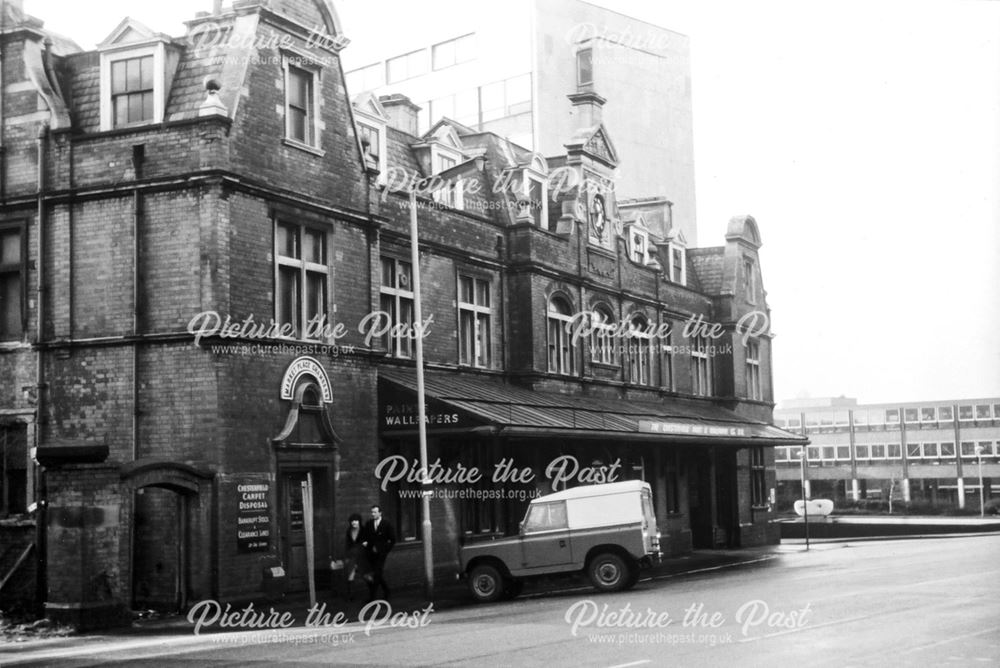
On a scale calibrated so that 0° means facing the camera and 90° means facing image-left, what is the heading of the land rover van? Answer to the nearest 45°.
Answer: approximately 90°

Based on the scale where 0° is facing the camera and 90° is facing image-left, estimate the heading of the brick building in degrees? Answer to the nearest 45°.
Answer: approximately 315°

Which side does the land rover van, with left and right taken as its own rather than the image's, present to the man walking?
front

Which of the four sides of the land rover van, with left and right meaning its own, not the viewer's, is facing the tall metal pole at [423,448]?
front
